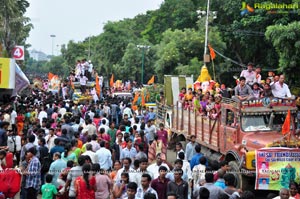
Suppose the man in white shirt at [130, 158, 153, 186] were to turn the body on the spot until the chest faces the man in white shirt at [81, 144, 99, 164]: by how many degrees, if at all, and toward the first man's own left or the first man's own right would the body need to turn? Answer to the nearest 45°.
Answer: approximately 135° to the first man's own right

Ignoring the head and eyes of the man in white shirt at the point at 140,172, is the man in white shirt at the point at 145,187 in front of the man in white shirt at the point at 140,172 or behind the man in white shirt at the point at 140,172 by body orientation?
in front

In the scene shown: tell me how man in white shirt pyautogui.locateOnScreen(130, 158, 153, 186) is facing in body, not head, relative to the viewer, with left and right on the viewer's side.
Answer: facing the viewer

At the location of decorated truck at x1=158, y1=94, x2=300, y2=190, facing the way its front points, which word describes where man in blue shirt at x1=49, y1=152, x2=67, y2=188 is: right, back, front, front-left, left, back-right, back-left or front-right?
right

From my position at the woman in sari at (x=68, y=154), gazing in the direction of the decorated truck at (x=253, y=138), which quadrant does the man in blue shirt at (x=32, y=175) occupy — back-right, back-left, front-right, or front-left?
back-right

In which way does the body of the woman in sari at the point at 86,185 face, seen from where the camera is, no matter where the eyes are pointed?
away from the camera

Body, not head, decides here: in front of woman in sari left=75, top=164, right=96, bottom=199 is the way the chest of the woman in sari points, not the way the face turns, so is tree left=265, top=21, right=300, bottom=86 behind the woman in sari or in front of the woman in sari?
in front

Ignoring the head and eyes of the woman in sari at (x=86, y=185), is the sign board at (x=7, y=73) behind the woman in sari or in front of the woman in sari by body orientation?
in front
